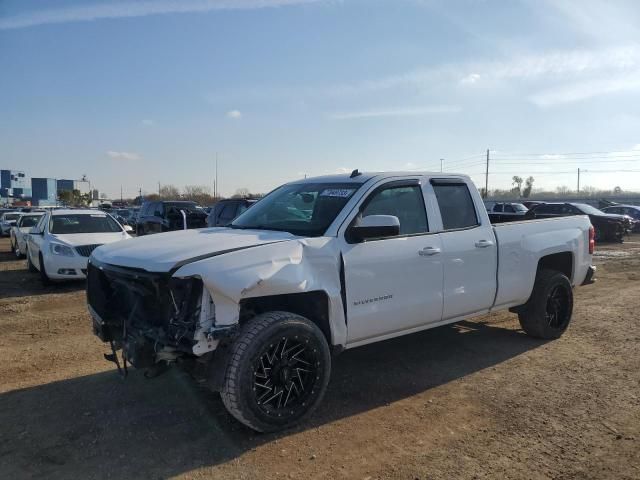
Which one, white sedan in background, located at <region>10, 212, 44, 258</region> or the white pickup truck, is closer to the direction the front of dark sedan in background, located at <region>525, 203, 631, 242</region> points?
the white pickup truck

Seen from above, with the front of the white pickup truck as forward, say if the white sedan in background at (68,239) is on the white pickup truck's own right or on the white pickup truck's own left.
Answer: on the white pickup truck's own right

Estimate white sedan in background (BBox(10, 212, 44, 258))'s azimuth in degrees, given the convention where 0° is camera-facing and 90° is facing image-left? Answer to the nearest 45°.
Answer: approximately 315°

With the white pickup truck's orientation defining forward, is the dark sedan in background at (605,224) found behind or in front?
behind

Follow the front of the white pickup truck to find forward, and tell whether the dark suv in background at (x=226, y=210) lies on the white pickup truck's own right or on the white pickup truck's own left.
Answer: on the white pickup truck's own right

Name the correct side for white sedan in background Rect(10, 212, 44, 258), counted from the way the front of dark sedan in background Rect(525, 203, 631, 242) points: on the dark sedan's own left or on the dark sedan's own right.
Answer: on the dark sedan's own right

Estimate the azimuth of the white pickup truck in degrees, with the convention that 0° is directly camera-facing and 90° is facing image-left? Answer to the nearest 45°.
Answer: approximately 45°
